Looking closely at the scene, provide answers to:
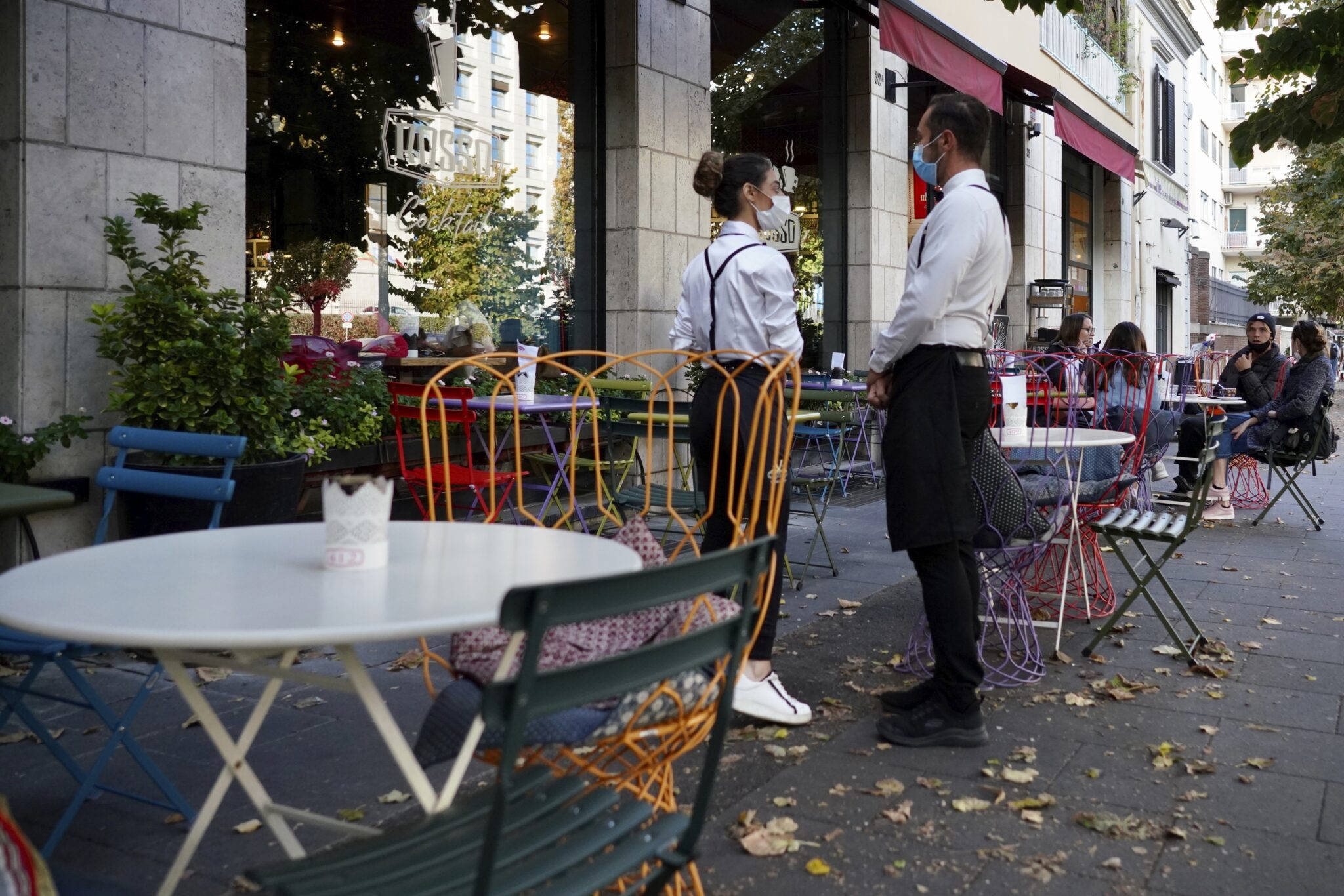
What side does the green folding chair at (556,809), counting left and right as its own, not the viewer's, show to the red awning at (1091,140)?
right

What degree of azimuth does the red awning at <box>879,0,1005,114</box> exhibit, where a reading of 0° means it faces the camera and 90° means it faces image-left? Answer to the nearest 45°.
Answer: approximately 315°

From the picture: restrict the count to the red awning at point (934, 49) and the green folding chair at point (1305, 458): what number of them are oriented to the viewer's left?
1

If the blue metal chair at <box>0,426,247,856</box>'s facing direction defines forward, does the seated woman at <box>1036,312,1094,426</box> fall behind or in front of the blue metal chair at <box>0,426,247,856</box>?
behind

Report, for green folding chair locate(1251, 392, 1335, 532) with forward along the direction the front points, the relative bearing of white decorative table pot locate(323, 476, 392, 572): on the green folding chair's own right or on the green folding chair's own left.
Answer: on the green folding chair's own left

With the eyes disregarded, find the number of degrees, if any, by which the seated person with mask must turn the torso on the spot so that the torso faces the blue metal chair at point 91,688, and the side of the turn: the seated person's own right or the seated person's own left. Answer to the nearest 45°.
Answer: approximately 45° to the seated person's own left

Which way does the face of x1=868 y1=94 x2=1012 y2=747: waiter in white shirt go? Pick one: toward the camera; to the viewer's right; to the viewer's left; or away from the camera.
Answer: to the viewer's left

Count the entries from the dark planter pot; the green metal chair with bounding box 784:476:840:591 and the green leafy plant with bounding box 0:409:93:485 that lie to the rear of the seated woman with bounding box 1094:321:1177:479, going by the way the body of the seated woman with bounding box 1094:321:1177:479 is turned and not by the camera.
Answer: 3

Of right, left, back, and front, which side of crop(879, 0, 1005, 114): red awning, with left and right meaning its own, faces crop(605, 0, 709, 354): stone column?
right

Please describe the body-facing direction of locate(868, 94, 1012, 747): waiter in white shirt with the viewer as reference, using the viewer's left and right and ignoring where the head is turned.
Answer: facing to the left of the viewer

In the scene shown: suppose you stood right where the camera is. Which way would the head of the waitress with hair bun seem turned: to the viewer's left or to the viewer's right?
to the viewer's right

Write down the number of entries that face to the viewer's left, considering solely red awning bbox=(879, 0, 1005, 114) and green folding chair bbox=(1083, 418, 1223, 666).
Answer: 1

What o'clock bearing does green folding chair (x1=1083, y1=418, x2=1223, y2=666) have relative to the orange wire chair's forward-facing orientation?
The green folding chair is roughly at 6 o'clock from the orange wire chair.

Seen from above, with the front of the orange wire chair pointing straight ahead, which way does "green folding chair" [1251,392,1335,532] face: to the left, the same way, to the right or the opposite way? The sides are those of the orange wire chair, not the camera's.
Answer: to the right

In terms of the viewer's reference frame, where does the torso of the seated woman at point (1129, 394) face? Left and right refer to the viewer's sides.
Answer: facing away from the viewer and to the right of the viewer

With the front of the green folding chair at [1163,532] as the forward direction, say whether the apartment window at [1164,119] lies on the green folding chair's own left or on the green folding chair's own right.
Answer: on the green folding chair's own right
